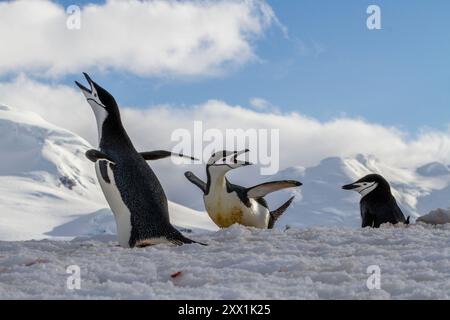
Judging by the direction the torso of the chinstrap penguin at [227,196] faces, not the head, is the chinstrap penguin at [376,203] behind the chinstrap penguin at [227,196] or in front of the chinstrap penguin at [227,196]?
behind

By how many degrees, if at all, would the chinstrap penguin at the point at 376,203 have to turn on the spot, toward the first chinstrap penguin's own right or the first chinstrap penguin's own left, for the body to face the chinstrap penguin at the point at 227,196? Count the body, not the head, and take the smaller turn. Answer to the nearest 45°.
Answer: approximately 45° to the first chinstrap penguin's own left

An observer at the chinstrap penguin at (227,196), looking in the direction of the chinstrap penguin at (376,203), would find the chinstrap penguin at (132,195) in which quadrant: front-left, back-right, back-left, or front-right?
back-right

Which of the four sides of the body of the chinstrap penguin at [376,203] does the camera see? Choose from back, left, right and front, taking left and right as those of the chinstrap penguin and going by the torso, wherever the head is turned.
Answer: left

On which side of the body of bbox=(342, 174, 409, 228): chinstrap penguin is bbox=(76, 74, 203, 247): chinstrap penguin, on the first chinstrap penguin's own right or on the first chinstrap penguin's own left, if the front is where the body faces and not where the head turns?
on the first chinstrap penguin's own left

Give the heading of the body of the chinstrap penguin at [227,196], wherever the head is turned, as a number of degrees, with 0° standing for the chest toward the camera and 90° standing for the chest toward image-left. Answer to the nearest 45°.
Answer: approximately 45°
